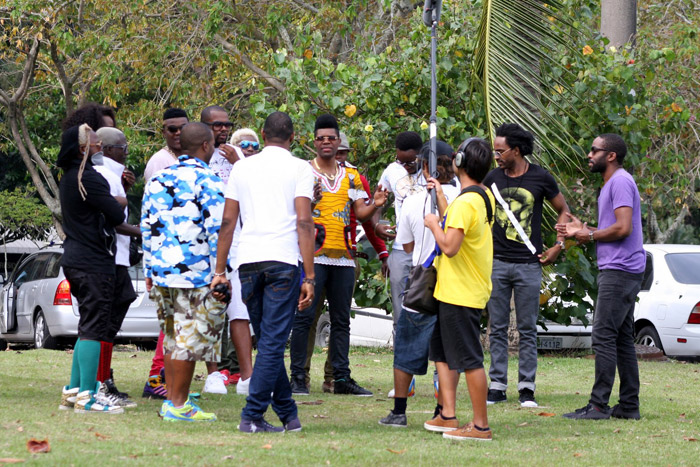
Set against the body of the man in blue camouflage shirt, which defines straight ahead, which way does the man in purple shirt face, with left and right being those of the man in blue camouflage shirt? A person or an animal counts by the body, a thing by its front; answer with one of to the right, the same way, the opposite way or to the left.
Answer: to the left

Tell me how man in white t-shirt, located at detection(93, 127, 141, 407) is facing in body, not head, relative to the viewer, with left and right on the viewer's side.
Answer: facing to the right of the viewer

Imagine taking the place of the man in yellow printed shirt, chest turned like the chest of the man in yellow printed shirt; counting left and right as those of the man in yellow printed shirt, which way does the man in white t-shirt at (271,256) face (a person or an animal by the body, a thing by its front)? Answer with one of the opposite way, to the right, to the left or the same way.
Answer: the opposite way

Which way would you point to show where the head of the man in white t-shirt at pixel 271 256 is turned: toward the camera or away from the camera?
away from the camera

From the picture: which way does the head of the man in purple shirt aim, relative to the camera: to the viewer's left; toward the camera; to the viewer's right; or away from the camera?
to the viewer's left

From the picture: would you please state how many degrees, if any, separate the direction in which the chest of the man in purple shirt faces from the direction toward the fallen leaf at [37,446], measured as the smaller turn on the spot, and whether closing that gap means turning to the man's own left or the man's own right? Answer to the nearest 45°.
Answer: approximately 45° to the man's own left
